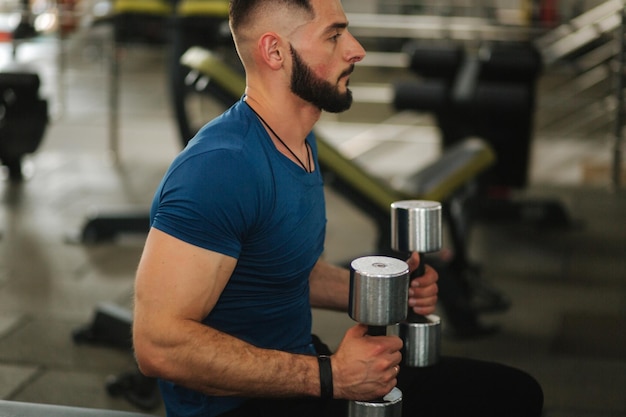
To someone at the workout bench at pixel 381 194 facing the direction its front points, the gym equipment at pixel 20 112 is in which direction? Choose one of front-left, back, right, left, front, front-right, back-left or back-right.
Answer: back-left

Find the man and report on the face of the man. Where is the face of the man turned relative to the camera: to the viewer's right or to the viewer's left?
to the viewer's right

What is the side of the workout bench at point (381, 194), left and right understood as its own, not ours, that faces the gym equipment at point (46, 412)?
right

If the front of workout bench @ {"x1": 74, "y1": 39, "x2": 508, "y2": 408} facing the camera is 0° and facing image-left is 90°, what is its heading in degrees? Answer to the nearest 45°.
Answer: approximately 270°

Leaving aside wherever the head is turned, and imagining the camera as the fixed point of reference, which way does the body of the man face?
to the viewer's right

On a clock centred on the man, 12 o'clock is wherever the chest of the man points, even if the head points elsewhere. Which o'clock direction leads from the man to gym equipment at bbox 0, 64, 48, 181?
The gym equipment is roughly at 8 o'clock from the man.
